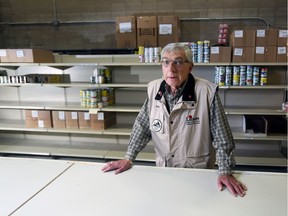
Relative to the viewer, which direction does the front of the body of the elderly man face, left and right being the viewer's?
facing the viewer and to the left of the viewer

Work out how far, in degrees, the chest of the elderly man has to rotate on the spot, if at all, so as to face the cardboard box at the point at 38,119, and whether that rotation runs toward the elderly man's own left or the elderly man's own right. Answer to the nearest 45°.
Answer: approximately 90° to the elderly man's own right

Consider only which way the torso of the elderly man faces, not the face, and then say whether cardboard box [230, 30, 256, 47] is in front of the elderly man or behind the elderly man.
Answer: behind

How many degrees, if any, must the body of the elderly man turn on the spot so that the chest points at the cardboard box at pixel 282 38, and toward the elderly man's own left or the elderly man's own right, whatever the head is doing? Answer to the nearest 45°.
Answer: approximately 180°

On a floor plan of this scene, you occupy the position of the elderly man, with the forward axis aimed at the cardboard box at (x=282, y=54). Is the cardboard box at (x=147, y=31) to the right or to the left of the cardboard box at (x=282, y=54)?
left

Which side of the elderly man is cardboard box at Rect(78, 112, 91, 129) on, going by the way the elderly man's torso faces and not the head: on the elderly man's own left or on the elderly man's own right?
on the elderly man's own right

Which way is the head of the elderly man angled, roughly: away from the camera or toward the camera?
toward the camera

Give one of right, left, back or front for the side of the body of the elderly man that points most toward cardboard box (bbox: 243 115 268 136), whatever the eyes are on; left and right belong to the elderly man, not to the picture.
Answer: back

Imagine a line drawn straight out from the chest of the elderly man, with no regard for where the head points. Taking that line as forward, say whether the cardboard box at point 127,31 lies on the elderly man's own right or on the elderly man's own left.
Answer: on the elderly man's own right

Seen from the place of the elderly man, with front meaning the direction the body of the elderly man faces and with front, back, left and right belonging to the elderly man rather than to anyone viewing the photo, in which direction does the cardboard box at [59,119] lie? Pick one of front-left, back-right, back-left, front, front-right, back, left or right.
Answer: right

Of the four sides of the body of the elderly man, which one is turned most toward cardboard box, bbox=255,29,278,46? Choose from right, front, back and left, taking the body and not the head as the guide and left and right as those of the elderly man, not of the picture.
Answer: back
